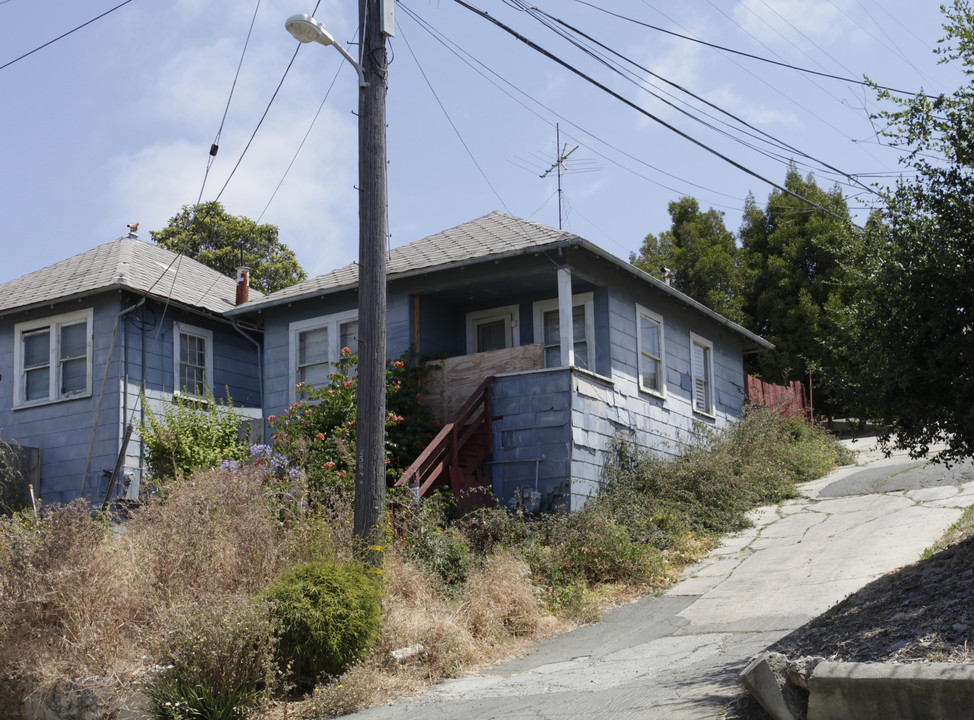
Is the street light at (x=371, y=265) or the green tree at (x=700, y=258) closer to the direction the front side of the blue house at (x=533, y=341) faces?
the street light

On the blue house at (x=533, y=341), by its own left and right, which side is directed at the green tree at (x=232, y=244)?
right

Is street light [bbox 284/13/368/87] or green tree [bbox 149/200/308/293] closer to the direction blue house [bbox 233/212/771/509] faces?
the street light

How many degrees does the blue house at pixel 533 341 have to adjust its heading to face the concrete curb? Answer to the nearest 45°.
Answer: approximately 45° to its left

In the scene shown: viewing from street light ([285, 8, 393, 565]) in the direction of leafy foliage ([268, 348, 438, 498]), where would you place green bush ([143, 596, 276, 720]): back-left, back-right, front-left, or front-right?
back-left

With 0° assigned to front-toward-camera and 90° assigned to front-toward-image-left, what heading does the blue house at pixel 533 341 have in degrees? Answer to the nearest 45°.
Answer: approximately 45°

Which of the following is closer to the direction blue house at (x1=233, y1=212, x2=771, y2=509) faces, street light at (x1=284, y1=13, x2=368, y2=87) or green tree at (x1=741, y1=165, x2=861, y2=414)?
the street light

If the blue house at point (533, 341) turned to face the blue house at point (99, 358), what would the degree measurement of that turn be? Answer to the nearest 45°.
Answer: approximately 45° to its right

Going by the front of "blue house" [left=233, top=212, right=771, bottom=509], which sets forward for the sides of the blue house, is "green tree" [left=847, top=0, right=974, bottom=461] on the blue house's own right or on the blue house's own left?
on the blue house's own left

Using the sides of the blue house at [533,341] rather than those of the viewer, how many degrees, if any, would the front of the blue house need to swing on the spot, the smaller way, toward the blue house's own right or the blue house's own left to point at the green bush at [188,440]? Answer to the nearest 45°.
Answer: approximately 45° to the blue house's own right
